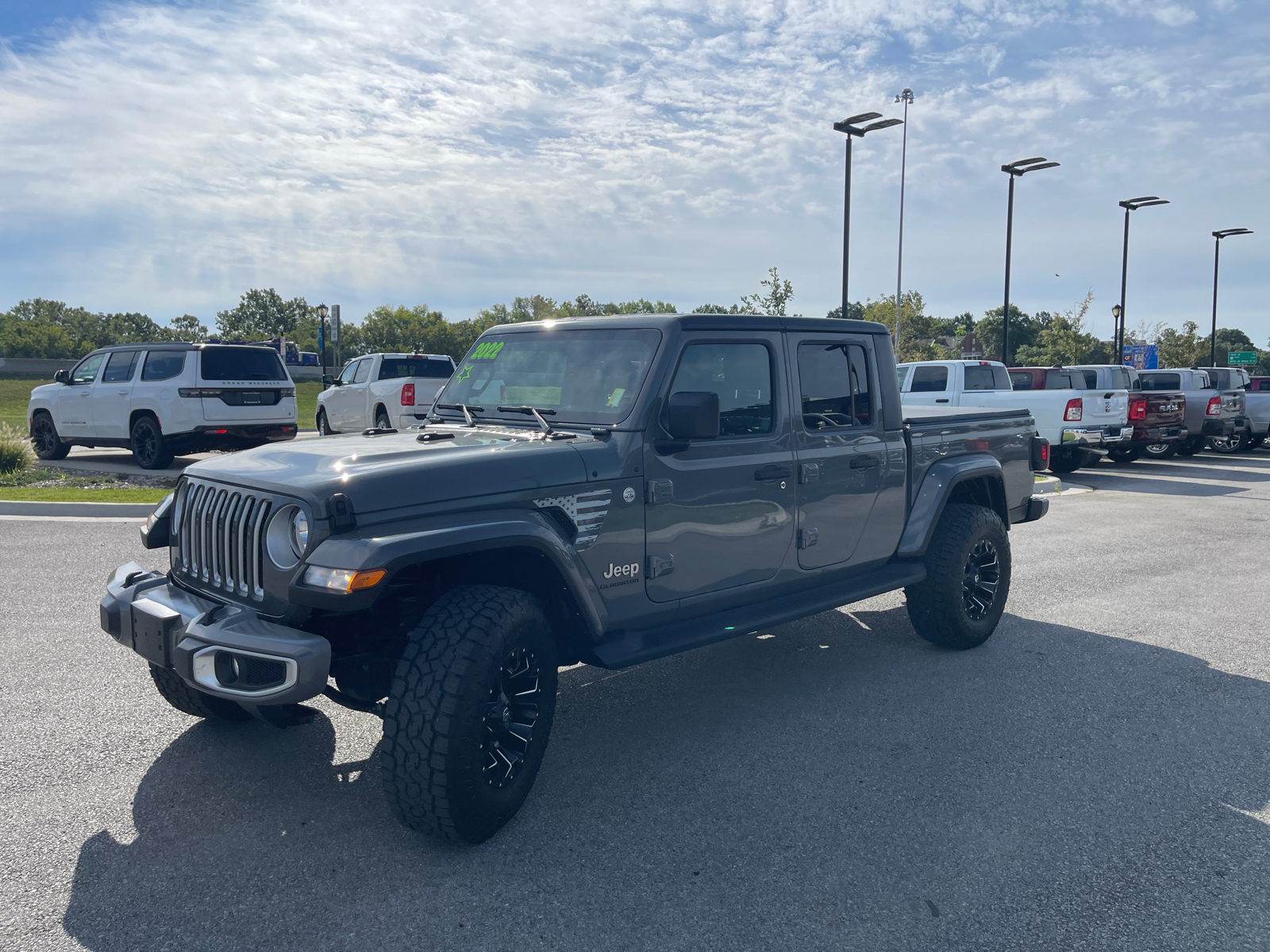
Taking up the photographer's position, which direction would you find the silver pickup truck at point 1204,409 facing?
facing away from the viewer and to the left of the viewer

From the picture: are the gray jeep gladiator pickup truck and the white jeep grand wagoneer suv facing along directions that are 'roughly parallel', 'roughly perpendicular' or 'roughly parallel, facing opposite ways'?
roughly perpendicular

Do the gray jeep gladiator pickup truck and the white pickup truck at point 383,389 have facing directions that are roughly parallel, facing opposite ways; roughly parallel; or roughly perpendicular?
roughly perpendicular

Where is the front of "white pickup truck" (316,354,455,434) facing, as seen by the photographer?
facing away from the viewer and to the left of the viewer

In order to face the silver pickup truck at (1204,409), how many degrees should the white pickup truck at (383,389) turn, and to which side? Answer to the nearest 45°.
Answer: approximately 135° to its right

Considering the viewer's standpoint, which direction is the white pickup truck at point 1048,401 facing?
facing away from the viewer and to the left of the viewer

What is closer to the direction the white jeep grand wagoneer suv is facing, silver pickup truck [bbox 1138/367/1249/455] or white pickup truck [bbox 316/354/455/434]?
the white pickup truck

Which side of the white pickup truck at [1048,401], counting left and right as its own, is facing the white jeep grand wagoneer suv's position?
left

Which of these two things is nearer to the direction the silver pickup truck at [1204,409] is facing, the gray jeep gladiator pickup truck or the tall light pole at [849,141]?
the tall light pole

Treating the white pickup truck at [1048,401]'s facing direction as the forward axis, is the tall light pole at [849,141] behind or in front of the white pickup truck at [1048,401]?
in front

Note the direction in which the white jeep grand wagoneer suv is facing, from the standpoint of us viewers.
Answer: facing away from the viewer and to the left of the viewer

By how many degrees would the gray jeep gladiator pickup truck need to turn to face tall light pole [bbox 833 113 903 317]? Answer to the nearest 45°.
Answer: approximately 135° to its right

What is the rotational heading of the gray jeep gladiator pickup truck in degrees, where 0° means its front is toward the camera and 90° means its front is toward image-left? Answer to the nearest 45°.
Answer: approximately 45°

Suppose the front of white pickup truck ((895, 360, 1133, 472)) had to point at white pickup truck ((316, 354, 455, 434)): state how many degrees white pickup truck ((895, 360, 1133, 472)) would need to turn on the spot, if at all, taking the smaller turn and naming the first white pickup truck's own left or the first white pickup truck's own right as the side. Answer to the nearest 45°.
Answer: approximately 45° to the first white pickup truck's own left
